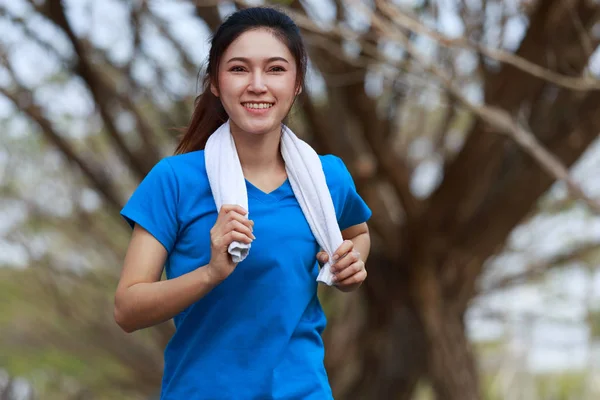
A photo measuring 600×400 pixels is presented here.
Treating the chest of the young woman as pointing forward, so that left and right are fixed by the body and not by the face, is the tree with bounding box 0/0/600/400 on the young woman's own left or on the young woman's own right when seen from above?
on the young woman's own left

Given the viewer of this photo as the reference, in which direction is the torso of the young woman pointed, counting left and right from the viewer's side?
facing the viewer and to the right of the viewer
